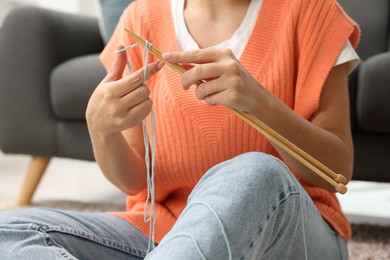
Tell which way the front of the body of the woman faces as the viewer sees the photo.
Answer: toward the camera

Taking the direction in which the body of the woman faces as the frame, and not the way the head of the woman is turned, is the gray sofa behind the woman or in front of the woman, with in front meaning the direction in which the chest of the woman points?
behind
